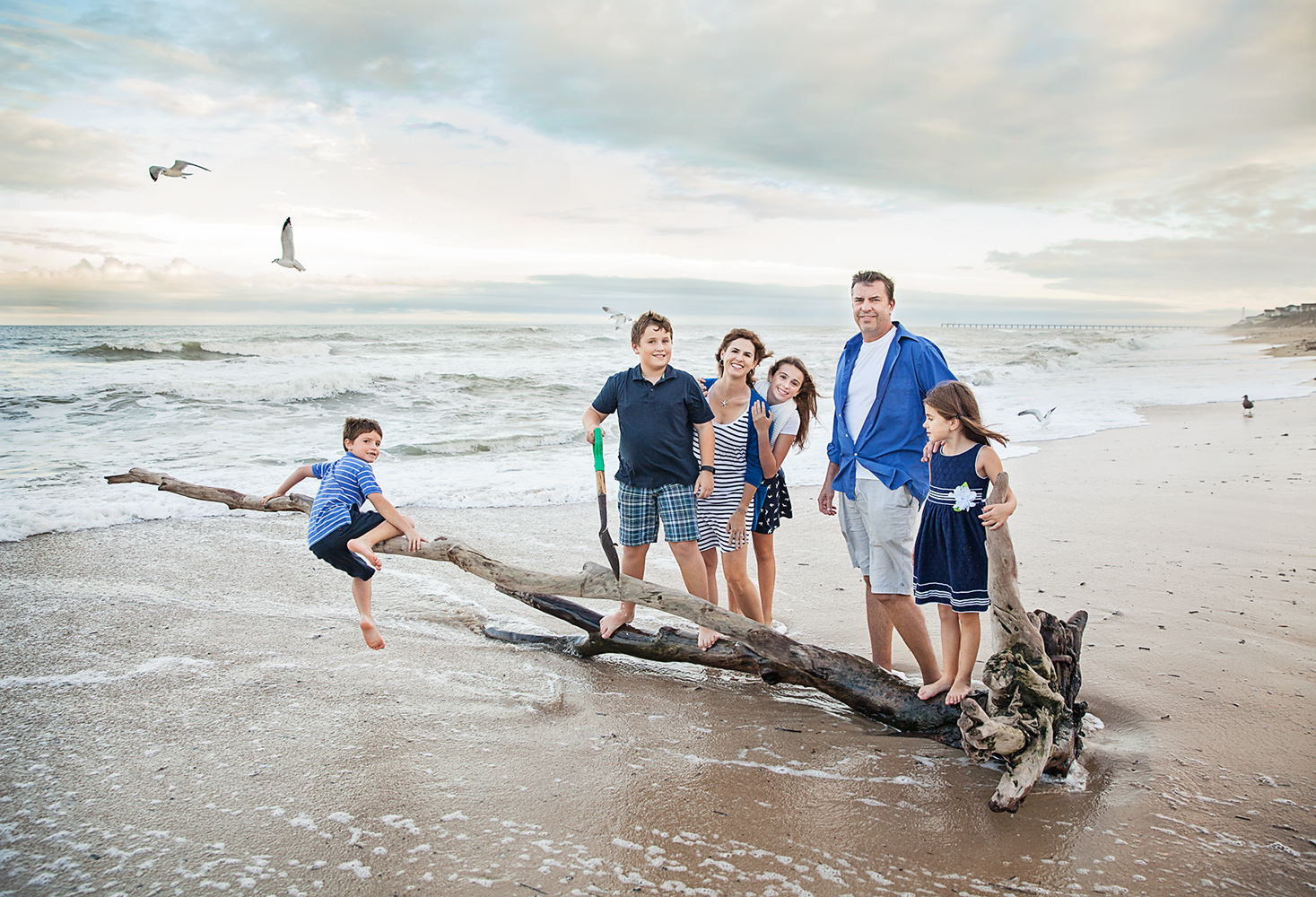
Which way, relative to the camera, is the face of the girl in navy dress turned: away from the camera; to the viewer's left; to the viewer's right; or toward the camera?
to the viewer's left

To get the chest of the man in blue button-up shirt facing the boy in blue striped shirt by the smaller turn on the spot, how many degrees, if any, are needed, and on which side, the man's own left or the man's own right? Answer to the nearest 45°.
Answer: approximately 45° to the man's own right

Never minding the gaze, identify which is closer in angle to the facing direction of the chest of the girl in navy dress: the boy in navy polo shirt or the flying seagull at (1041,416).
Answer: the boy in navy polo shirt

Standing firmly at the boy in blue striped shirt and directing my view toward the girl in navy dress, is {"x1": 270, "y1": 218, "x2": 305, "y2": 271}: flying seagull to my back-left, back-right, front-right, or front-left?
back-left

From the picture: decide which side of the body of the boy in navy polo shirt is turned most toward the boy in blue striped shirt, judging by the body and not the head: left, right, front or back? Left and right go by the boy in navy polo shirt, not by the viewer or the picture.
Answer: right

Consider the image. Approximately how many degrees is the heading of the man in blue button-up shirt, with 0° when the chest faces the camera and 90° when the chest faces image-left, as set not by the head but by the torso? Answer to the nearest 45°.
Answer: approximately 45°

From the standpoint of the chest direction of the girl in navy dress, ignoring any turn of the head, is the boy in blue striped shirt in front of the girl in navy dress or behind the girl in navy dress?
in front
